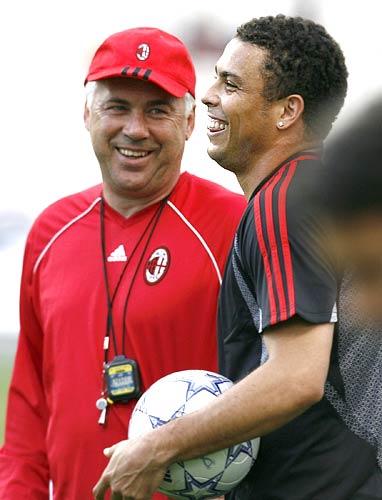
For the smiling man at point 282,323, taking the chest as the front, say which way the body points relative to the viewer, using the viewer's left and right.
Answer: facing to the left of the viewer

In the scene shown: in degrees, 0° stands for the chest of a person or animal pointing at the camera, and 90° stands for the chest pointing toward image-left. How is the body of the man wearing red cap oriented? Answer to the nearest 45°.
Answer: approximately 0°

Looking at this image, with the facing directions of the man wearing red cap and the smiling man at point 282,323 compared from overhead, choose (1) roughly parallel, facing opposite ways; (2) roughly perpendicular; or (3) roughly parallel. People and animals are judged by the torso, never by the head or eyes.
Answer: roughly perpendicular

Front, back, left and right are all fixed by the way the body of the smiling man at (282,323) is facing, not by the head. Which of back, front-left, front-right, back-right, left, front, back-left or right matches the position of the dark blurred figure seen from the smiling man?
left

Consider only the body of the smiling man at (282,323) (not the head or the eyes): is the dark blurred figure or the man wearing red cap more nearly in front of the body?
the man wearing red cap

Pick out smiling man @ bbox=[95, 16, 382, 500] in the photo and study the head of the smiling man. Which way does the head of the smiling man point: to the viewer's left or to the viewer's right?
to the viewer's left

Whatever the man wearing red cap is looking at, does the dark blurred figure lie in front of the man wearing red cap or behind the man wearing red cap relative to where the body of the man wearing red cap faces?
in front

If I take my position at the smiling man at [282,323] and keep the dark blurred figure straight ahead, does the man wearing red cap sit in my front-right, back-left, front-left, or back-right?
back-right

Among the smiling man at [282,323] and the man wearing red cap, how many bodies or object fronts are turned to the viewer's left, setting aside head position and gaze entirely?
1
